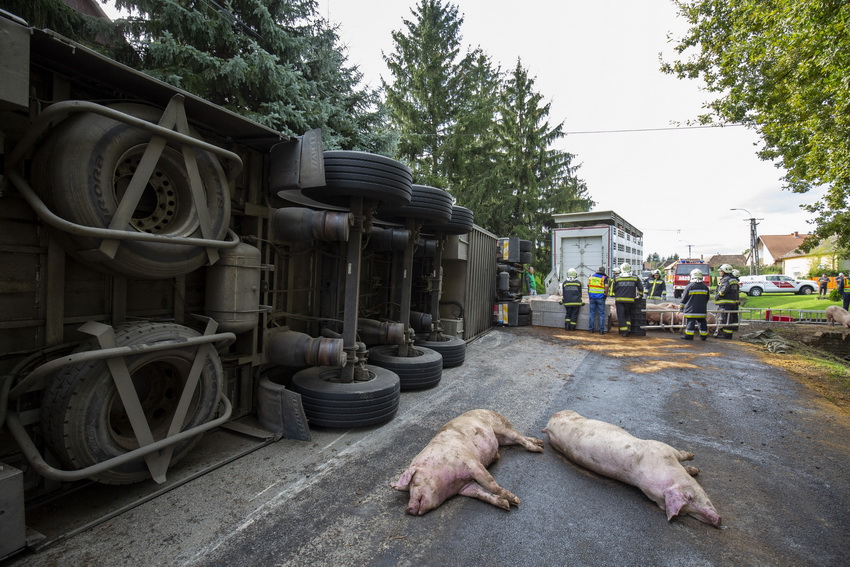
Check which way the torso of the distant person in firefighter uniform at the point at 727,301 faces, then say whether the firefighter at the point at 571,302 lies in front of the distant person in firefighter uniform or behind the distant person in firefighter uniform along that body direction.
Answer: in front

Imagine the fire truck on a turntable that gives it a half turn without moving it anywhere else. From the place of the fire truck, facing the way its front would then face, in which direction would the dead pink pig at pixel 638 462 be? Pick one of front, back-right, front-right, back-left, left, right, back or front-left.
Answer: back

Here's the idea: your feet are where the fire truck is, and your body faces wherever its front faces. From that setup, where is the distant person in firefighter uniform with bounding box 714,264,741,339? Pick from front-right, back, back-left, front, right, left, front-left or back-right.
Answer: front

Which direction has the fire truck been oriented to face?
toward the camera

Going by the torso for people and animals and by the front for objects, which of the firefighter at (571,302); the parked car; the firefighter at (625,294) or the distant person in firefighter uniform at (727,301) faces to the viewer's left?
the distant person in firefighter uniform

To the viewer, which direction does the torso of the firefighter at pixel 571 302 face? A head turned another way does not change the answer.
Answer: away from the camera

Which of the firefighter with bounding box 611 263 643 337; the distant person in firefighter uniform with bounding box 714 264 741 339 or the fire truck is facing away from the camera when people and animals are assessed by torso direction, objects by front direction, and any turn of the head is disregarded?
the firefighter

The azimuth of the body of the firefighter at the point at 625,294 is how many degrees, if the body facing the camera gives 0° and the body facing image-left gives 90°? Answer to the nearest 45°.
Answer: approximately 180°

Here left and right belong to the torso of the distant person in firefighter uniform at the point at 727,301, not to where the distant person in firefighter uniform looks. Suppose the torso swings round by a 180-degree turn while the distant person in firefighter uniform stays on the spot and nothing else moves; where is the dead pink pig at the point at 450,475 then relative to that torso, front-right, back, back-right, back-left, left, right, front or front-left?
right

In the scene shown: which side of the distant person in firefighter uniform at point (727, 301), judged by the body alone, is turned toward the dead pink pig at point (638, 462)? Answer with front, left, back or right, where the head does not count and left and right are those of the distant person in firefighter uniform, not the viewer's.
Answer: left

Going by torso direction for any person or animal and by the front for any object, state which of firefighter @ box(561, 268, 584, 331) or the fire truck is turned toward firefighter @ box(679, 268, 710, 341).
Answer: the fire truck

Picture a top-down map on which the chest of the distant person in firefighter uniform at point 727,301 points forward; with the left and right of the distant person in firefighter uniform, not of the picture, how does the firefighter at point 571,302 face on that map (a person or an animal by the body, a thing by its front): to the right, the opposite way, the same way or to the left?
to the right

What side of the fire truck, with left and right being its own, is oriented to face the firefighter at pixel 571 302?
front

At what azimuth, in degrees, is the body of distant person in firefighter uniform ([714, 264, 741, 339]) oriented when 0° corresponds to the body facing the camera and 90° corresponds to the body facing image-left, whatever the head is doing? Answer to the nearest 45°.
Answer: approximately 90°

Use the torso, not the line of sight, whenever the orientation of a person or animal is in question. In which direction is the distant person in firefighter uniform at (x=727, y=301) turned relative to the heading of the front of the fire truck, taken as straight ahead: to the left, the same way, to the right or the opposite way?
to the right
